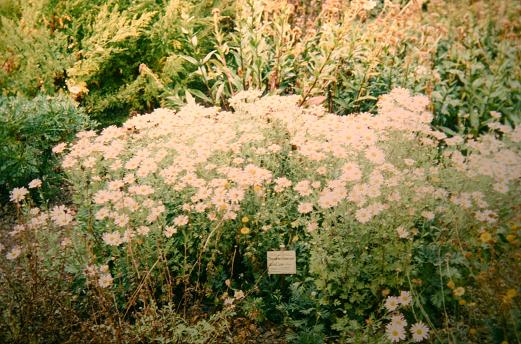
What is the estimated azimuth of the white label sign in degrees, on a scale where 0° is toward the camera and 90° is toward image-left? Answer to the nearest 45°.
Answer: approximately 0°

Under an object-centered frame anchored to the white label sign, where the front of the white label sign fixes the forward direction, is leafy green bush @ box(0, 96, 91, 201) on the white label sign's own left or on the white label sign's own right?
on the white label sign's own right

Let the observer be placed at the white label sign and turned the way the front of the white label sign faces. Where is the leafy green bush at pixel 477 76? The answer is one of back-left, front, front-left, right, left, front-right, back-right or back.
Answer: back-left

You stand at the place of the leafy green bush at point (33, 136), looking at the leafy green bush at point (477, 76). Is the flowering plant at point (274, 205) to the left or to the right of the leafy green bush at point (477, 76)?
right

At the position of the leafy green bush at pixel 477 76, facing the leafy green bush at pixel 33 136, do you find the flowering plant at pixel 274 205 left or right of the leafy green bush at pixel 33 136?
left
